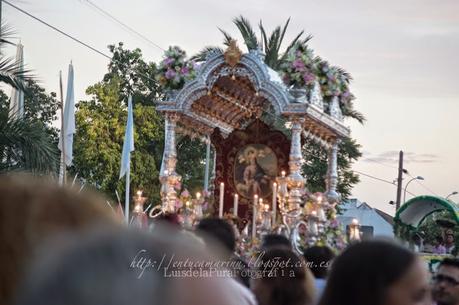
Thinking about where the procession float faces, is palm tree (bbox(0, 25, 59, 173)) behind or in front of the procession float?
in front

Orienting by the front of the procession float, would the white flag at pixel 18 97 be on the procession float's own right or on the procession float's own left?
on the procession float's own right

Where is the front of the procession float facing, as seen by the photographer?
facing the viewer and to the left of the viewer

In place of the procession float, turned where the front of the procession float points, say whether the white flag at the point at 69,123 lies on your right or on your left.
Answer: on your right
